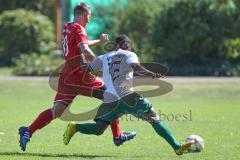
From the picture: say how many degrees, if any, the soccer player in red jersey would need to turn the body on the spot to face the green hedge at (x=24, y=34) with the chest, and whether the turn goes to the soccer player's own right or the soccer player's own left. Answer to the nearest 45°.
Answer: approximately 90° to the soccer player's own left

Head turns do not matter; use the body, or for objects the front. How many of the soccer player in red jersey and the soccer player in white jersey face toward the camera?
0

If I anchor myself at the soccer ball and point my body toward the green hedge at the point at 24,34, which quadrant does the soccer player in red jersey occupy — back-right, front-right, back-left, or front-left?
front-left

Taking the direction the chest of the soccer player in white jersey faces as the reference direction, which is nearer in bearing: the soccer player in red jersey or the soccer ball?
the soccer ball

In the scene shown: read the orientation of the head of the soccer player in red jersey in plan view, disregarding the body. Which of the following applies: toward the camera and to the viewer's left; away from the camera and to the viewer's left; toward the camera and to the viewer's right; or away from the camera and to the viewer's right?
away from the camera and to the viewer's right

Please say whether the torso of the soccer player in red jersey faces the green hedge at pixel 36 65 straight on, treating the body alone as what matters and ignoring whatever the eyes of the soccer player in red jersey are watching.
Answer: no

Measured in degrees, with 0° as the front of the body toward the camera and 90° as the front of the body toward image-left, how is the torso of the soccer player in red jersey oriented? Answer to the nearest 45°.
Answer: approximately 270°

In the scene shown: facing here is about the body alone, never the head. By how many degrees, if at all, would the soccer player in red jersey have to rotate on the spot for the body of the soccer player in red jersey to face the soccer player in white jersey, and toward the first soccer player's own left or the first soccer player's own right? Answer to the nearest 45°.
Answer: approximately 45° to the first soccer player's own right

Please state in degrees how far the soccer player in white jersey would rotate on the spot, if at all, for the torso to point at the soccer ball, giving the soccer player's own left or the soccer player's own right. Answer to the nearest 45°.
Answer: approximately 45° to the soccer player's own right

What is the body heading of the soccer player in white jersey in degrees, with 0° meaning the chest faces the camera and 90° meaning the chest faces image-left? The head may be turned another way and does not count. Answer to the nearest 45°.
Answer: approximately 225°

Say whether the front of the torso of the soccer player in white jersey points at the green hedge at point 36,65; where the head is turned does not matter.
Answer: no
